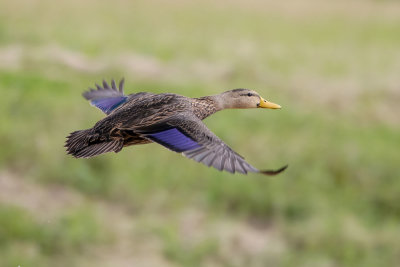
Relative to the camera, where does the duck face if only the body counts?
to the viewer's right
